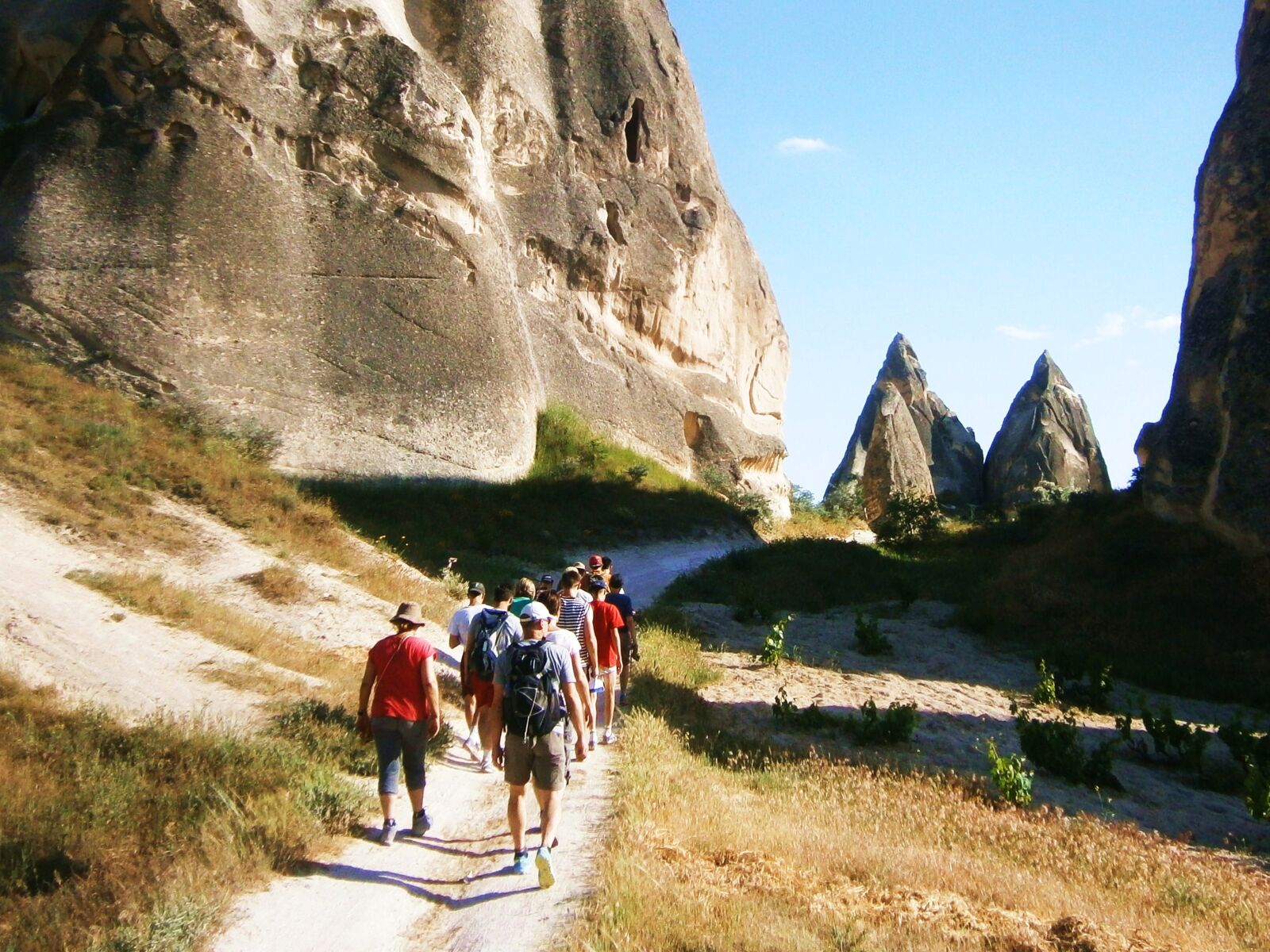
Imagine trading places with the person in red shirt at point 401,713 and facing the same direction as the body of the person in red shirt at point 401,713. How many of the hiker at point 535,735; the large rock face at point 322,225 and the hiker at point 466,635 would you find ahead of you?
2

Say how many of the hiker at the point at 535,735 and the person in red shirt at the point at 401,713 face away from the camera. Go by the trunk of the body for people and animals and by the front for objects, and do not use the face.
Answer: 2

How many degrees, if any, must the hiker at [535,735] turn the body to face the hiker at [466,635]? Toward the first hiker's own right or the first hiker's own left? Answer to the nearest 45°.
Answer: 0° — they already face them

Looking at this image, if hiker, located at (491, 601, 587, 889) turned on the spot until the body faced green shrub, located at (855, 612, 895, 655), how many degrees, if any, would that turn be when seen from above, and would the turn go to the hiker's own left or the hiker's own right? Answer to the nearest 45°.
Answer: approximately 45° to the hiker's own right

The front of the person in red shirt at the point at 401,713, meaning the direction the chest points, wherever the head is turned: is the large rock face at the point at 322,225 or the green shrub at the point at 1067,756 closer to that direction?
the large rock face

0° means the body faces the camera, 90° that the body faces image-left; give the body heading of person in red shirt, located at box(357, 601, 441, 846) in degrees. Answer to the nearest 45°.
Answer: approximately 180°

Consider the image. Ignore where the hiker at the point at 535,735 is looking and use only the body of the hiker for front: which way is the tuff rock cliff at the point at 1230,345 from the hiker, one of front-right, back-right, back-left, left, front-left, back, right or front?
front-right

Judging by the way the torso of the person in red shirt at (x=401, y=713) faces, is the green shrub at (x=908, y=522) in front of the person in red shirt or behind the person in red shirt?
in front

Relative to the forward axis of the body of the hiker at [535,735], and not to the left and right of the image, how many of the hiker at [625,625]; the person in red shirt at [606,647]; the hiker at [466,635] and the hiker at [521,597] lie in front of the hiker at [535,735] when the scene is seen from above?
4

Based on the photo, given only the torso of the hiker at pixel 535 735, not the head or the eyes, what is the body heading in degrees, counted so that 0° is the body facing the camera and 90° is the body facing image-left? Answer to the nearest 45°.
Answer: approximately 180°

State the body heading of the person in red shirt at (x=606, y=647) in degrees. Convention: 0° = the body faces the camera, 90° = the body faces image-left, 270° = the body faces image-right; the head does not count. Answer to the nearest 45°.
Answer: approximately 180°

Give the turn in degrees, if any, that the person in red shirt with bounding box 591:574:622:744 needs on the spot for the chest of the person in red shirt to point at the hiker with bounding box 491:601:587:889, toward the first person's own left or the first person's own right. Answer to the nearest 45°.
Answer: approximately 180°

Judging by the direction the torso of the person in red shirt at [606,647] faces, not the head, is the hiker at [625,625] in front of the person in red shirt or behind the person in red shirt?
in front
